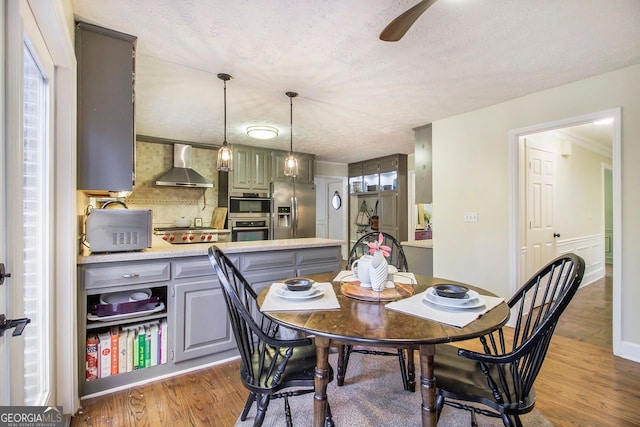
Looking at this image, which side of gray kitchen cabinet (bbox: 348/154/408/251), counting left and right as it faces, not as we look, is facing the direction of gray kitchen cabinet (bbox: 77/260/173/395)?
front

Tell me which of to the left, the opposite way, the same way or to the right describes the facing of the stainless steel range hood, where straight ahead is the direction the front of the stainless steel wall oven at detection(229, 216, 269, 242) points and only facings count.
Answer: the same way

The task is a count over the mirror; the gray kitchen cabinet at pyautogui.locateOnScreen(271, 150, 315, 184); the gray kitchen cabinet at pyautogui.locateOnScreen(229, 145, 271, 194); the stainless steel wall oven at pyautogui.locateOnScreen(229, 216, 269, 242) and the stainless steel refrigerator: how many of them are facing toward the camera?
5

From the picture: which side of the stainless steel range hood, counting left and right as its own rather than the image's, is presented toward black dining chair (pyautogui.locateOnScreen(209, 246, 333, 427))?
front

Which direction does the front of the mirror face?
toward the camera

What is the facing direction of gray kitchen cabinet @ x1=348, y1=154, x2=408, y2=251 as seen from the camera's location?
facing the viewer and to the left of the viewer

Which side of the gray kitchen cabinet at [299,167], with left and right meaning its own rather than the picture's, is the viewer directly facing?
front

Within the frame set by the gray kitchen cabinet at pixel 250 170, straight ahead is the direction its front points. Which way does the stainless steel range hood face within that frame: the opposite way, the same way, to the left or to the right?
the same way

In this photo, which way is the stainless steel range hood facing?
toward the camera

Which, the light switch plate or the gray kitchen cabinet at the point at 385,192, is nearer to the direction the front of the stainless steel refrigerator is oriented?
the light switch plate

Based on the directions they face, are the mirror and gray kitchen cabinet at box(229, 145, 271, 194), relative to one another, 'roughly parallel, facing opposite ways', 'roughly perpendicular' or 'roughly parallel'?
roughly parallel

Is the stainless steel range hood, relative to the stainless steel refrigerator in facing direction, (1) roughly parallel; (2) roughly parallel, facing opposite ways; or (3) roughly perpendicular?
roughly parallel

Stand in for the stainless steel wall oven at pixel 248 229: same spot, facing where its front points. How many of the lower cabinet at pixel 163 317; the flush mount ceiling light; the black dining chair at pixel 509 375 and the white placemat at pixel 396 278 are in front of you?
4

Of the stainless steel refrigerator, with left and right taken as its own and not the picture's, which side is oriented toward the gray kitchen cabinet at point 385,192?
left

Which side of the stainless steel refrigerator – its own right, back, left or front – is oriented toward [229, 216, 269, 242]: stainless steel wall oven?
right

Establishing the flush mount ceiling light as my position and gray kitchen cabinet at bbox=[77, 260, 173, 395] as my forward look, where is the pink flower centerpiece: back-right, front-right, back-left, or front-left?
front-left

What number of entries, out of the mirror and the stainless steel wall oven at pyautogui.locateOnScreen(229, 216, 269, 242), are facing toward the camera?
2

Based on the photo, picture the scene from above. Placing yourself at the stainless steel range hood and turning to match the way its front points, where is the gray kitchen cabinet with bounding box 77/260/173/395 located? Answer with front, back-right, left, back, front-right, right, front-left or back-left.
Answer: front

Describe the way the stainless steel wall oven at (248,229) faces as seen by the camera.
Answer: facing the viewer
